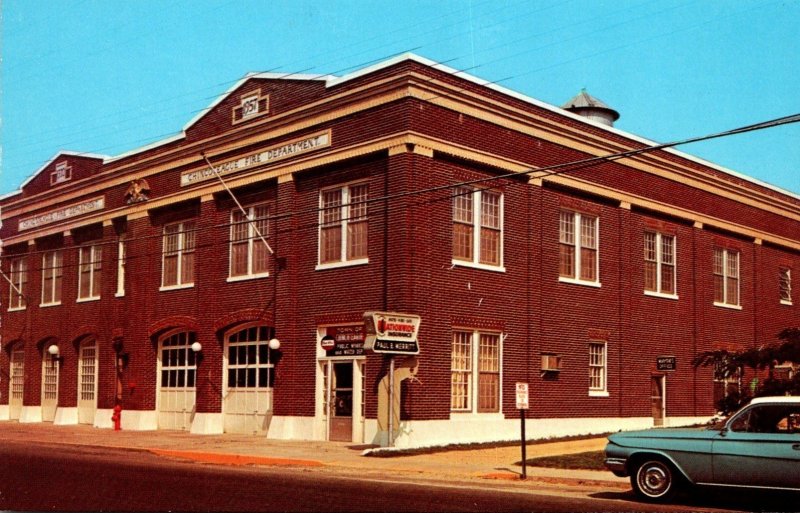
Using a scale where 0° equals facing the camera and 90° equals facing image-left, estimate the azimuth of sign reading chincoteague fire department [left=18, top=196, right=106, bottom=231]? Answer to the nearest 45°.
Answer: approximately 45°

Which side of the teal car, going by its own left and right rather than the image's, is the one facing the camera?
left

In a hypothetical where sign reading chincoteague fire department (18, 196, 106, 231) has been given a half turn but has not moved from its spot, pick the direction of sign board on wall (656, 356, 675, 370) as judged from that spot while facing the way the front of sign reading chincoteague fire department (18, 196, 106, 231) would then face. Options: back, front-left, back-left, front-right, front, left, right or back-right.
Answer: right

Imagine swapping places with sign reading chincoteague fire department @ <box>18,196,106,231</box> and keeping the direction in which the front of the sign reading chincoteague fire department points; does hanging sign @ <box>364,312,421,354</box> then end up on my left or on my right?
on my left

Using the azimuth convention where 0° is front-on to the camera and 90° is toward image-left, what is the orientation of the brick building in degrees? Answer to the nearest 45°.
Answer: approximately 45°

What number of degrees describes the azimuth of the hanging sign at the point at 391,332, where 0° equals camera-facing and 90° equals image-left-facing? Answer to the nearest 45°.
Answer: approximately 0°

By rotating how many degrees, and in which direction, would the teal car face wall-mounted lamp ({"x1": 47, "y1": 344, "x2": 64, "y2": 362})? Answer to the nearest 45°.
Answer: approximately 45° to its right
